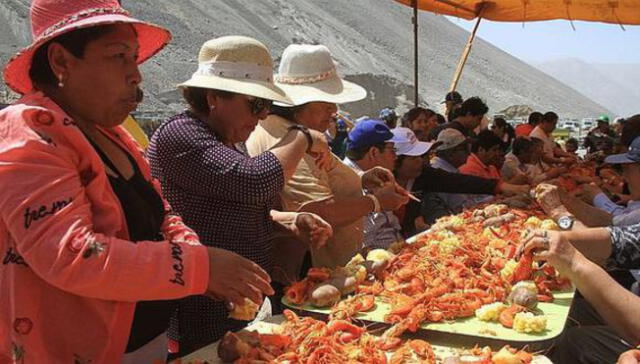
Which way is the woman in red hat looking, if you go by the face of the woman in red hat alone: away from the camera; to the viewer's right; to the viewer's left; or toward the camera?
to the viewer's right

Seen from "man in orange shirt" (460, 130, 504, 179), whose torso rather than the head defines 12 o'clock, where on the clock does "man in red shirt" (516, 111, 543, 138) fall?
"man in red shirt" (516, 111, 543, 138) is roughly at 9 o'clock from "man in orange shirt" (460, 130, 504, 179).

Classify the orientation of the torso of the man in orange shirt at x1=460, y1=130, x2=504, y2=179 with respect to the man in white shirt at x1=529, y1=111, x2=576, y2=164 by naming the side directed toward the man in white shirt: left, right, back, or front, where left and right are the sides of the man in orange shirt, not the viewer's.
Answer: left

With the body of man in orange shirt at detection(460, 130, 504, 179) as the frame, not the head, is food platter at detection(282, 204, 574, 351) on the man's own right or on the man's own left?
on the man's own right

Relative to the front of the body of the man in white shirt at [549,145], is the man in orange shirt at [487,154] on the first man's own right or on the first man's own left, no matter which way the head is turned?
on the first man's own right
